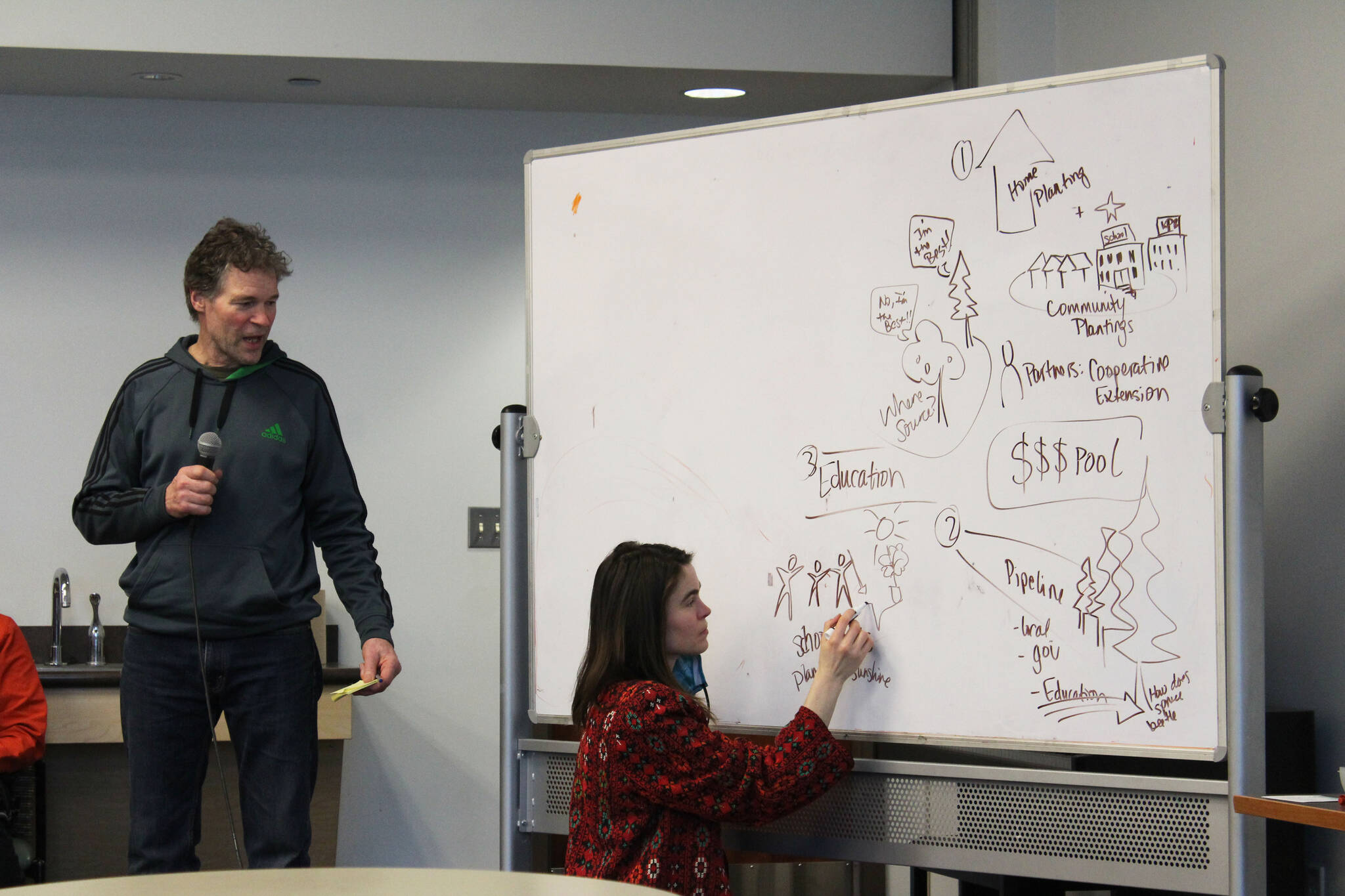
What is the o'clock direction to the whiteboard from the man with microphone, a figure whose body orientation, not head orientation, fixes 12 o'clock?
The whiteboard is roughly at 10 o'clock from the man with microphone.

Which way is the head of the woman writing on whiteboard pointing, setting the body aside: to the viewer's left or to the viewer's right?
to the viewer's right

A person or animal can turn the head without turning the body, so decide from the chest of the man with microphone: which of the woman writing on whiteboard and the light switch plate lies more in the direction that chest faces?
the woman writing on whiteboard

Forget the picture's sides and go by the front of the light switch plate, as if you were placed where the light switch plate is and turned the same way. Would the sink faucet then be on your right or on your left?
on your right

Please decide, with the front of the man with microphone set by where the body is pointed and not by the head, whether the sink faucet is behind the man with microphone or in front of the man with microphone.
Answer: behind

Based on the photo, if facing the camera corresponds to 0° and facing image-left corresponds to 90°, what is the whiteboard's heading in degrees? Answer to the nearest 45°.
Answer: approximately 45°

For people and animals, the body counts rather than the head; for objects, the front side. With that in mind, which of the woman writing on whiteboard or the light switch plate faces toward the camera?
the light switch plate

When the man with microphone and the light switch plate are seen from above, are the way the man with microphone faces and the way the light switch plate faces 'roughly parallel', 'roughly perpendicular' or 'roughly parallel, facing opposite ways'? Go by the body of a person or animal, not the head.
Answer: roughly parallel

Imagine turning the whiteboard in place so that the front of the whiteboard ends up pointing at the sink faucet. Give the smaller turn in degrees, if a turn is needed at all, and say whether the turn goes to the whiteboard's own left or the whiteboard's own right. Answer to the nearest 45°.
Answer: approximately 90° to the whiteboard's own right

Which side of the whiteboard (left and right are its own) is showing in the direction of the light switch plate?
right
